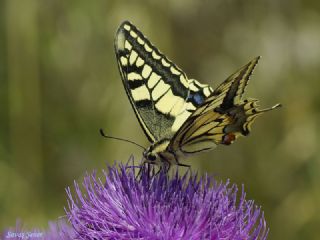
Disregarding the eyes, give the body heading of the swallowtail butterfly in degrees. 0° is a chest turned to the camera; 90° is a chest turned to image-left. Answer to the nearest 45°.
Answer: approximately 45°
